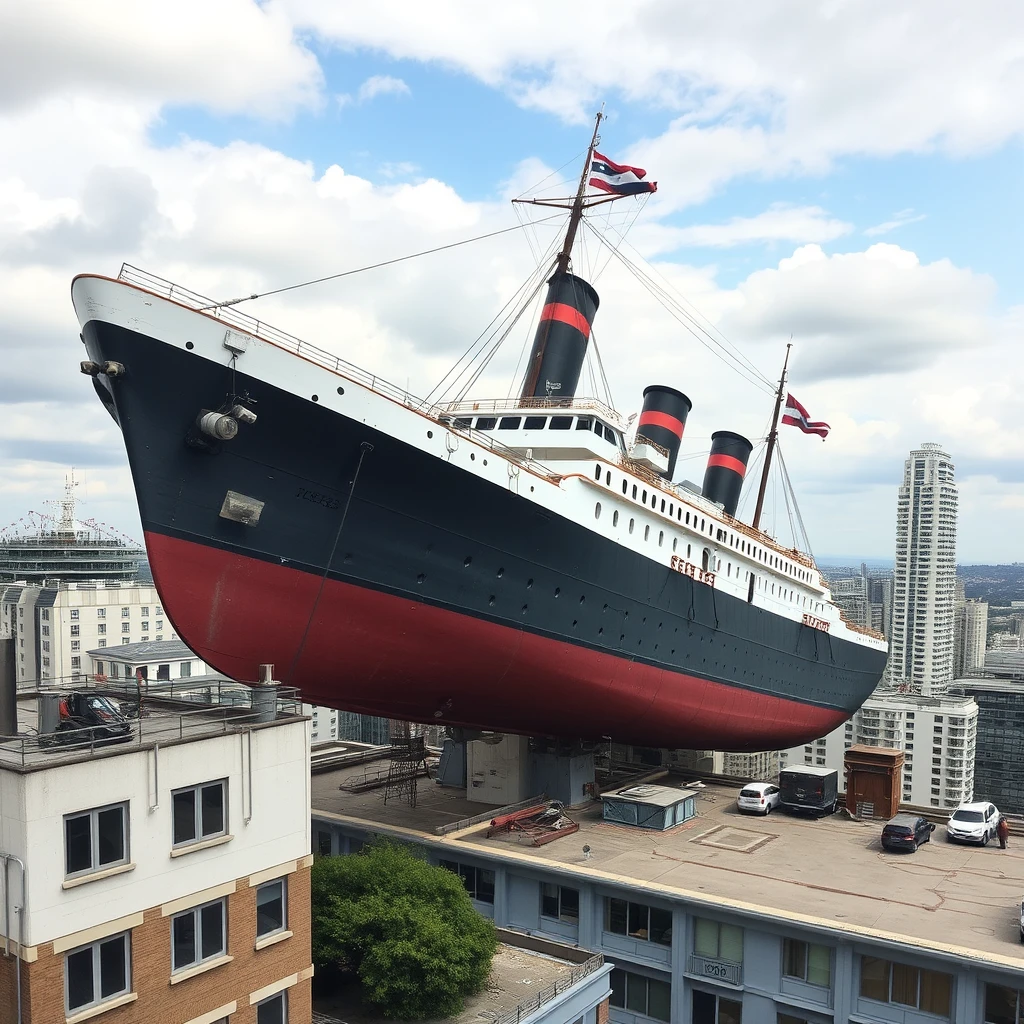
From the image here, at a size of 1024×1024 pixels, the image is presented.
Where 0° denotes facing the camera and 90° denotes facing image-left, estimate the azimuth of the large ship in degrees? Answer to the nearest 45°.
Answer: approximately 45°

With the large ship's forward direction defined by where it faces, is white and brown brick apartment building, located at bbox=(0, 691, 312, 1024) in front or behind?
in front

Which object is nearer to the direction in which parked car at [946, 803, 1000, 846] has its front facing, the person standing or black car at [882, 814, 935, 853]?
the black car

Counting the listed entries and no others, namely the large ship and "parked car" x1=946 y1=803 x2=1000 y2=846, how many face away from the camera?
0

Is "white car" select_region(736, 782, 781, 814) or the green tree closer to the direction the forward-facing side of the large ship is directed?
the green tree

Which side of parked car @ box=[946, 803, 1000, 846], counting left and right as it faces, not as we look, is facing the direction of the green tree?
front

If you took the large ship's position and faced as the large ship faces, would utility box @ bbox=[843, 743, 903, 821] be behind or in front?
behind

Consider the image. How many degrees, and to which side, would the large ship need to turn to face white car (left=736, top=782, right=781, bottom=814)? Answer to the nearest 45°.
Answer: approximately 180°

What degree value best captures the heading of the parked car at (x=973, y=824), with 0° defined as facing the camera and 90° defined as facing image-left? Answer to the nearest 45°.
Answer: approximately 45°
